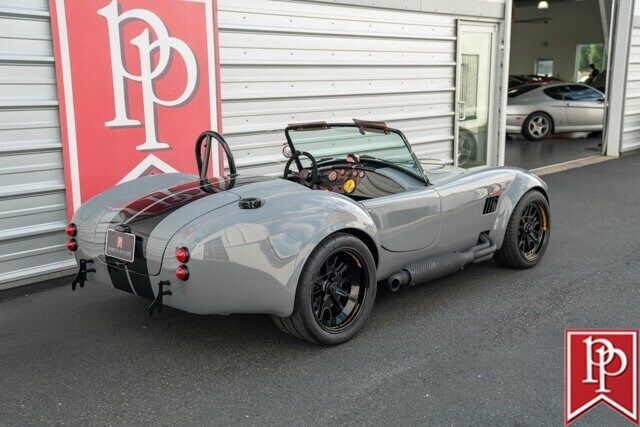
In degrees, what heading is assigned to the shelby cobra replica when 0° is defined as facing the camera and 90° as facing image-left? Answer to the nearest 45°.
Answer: approximately 225°
